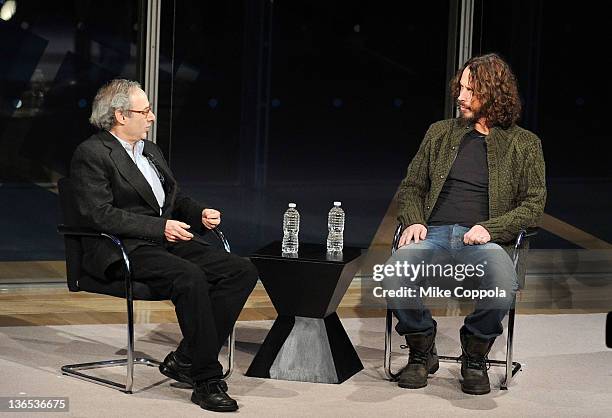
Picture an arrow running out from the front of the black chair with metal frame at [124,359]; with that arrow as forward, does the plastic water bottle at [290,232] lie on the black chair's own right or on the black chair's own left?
on the black chair's own left

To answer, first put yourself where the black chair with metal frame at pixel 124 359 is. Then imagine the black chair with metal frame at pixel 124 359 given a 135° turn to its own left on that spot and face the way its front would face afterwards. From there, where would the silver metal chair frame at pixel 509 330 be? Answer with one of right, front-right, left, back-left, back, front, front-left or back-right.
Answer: right

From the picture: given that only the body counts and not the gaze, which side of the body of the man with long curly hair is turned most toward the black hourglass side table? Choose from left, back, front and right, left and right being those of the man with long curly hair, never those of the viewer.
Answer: right

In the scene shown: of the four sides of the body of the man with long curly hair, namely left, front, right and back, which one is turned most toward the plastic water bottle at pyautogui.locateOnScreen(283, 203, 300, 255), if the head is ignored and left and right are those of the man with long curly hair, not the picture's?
right

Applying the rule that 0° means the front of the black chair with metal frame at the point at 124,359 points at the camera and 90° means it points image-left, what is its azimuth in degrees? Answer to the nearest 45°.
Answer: approximately 315°

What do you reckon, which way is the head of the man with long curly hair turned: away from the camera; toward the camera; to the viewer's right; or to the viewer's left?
to the viewer's left

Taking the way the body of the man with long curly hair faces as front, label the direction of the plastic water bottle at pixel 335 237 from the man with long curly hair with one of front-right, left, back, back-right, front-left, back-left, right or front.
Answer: right

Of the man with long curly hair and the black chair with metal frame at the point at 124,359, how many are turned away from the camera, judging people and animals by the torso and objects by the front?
0

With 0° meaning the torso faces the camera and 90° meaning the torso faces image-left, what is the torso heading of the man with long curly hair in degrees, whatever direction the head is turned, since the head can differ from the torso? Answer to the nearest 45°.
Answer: approximately 0°
